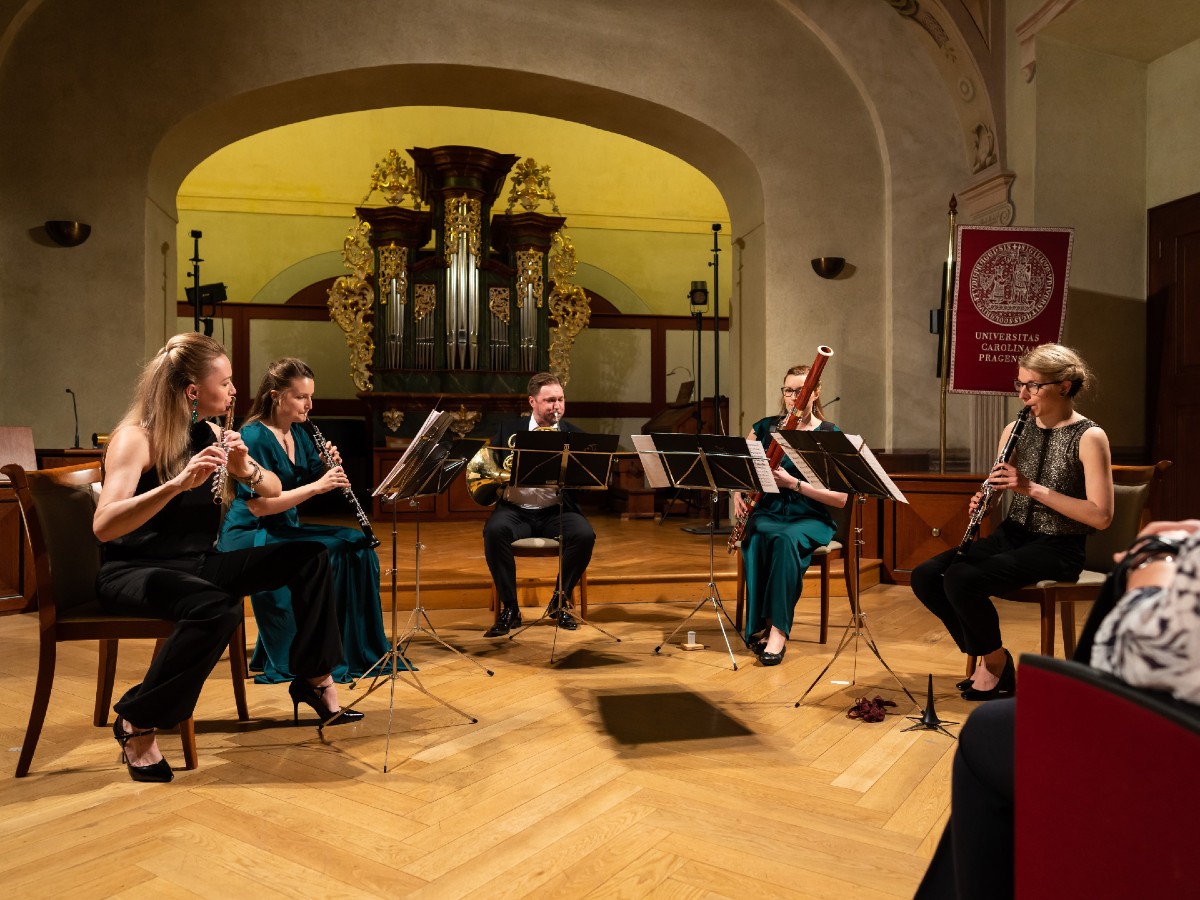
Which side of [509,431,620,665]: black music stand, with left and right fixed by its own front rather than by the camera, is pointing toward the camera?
back

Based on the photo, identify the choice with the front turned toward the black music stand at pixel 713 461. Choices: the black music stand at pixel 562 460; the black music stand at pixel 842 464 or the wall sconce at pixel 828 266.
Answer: the wall sconce

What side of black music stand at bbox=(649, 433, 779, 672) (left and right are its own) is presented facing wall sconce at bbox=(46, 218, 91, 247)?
left

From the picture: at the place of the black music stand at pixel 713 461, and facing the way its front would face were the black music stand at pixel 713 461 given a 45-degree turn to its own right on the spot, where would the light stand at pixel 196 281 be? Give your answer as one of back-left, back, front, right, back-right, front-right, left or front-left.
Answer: back-left

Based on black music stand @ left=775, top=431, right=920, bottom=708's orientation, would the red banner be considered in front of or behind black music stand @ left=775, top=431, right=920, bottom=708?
in front

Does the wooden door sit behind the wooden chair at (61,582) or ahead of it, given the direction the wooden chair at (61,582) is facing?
ahead

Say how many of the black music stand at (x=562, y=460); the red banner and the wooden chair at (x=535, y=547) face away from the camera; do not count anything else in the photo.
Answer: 1

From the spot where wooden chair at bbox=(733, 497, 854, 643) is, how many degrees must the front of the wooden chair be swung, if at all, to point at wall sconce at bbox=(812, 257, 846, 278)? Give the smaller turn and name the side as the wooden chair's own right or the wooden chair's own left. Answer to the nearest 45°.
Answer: approximately 135° to the wooden chair's own right

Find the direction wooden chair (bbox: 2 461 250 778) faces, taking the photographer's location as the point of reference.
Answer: facing to the right of the viewer

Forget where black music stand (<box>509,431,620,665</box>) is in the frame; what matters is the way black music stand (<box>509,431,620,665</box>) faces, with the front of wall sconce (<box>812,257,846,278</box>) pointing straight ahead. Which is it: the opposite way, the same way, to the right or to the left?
the opposite way
